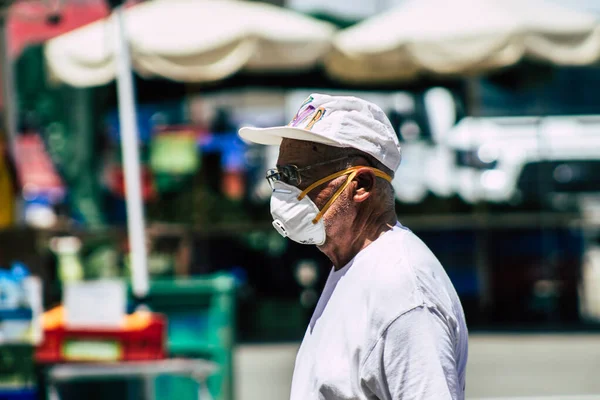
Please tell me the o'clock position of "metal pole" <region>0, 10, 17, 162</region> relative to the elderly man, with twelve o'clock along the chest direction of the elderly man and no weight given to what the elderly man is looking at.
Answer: The metal pole is roughly at 2 o'clock from the elderly man.

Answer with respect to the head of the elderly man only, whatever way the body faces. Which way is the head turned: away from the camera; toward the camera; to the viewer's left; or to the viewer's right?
to the viewer's left

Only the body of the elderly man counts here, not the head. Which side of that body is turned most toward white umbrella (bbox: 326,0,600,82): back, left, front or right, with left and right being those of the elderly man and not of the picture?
right

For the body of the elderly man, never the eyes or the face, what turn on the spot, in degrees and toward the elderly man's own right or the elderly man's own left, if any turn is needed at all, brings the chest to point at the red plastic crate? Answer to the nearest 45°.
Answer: approximately 45° to the elderly man's own right

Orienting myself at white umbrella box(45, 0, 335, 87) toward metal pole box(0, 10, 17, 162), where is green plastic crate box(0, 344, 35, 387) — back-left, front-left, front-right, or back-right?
front-left

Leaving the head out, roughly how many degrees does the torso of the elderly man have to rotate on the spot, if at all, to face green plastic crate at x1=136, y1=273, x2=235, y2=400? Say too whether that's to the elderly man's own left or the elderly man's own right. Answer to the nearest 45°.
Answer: approximately 90° to the elderly man's own right

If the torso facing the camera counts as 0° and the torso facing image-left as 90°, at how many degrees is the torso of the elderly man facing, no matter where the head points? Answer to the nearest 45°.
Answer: approximately 90°

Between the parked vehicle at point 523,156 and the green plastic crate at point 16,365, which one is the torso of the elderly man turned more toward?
the green plastic crate

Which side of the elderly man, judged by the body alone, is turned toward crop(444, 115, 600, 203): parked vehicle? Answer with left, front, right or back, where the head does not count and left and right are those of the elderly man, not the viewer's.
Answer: right

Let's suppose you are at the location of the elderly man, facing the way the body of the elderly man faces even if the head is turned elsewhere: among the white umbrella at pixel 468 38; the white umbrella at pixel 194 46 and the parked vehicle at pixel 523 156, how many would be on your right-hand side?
3

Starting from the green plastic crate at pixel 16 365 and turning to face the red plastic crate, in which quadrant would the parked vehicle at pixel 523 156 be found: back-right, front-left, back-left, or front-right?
front-left

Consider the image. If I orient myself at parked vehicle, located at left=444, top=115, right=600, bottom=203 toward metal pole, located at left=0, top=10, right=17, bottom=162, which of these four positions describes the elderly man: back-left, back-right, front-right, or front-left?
front-left

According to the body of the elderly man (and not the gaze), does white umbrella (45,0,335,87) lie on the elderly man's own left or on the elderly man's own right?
on the elderly man's own right
